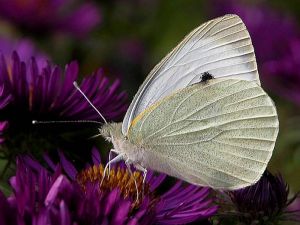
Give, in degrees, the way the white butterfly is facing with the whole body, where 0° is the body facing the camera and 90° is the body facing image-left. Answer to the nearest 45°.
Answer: approximately 90°

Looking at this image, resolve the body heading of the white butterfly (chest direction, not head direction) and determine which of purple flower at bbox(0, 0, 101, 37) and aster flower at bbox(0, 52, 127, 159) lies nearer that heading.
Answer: the aster flower

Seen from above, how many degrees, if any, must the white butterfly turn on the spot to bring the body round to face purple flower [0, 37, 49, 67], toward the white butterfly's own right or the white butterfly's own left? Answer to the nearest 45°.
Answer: approximately 45° to the white butterfly's own right

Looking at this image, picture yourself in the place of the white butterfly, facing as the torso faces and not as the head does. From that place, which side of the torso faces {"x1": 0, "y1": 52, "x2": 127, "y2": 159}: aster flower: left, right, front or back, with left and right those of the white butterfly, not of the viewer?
front

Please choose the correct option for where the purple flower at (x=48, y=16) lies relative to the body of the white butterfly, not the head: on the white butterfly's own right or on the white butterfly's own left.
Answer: on the white butterfly's own right
